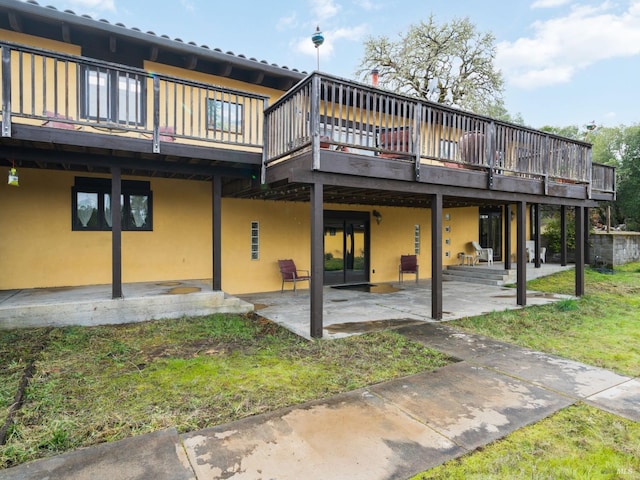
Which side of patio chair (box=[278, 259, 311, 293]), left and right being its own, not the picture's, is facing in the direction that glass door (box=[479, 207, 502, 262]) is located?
left

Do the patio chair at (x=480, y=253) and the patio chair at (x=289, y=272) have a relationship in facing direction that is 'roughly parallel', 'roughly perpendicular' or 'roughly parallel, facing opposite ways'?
roughly parallel

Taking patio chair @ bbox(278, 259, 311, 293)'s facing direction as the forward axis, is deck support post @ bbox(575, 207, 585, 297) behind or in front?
in front

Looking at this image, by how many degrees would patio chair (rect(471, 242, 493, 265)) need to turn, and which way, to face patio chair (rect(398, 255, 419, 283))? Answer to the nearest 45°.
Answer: approximately 135° to its right

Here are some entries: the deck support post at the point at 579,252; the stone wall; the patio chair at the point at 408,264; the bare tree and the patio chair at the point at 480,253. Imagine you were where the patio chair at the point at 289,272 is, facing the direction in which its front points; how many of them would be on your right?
0

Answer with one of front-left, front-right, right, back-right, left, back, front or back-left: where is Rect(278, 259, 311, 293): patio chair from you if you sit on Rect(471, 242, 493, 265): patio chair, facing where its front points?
back-right

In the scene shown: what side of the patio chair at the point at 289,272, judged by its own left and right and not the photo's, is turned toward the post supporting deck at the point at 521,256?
front

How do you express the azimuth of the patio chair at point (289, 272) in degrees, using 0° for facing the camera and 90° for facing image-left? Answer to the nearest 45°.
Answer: approximately 315°

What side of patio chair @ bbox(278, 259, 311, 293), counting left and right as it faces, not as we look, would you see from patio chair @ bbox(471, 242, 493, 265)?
left

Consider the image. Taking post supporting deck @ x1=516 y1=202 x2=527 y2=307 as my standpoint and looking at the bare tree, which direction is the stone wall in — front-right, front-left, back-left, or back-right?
front-right

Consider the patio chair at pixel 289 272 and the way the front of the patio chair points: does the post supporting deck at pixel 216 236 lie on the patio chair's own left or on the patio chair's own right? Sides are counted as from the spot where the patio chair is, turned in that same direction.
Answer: on the patio chair's own right
